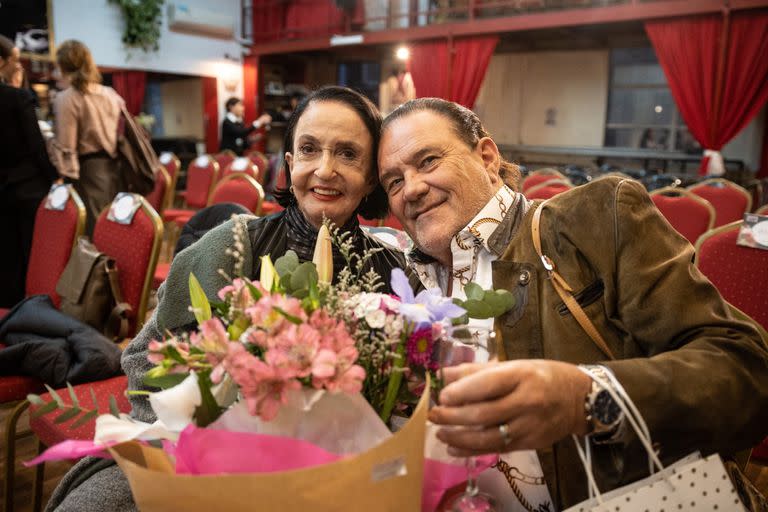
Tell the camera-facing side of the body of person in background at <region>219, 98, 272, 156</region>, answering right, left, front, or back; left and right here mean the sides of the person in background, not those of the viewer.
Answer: right

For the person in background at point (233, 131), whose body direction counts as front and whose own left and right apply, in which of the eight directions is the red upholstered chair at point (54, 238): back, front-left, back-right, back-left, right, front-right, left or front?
right

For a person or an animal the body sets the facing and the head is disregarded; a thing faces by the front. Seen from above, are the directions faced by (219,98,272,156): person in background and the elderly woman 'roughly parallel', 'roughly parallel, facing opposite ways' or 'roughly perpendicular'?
roughly perpendicular

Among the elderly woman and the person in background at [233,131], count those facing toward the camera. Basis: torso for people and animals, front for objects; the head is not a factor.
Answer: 1

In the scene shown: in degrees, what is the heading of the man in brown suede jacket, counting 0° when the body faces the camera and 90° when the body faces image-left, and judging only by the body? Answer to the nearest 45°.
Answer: approximately 45°

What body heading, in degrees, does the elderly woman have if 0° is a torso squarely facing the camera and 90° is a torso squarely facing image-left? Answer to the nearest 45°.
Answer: approximately 0°

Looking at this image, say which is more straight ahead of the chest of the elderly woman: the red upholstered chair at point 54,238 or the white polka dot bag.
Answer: the white polka dot bag

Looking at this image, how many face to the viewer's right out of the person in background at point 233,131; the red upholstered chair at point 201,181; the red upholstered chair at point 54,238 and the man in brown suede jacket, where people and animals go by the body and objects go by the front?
1

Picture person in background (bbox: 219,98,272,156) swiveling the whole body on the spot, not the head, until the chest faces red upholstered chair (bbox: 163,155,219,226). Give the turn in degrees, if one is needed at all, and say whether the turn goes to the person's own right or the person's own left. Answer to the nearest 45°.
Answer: approximately 90° to the person's own right
